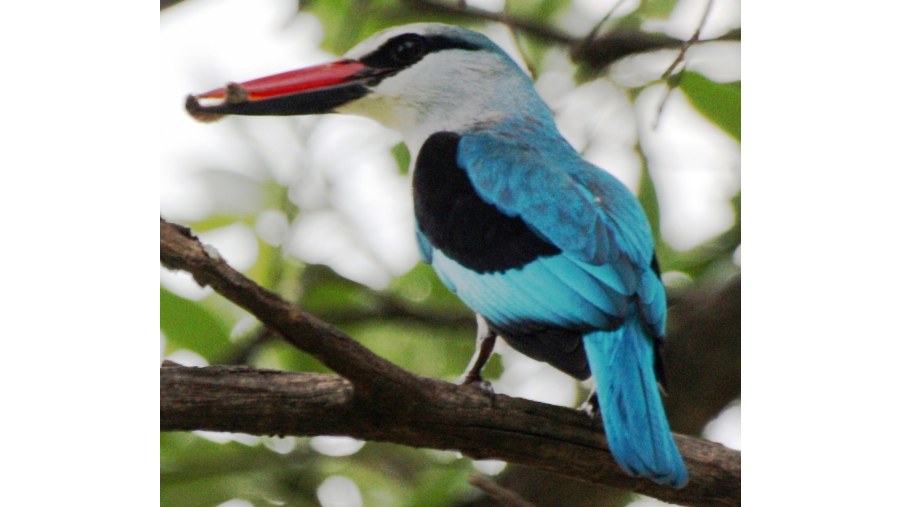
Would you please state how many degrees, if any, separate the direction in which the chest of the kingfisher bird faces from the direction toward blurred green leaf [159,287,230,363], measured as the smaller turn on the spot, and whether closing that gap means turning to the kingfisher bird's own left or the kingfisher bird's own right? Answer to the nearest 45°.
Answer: approximately 45° to the kingfisher bird's own left

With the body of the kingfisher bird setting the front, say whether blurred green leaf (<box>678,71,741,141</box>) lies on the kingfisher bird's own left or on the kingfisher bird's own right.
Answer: on the kingfisher bird's own right

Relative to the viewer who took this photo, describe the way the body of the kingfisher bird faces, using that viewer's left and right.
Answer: facing away from the viewer and to the left of the viewer
